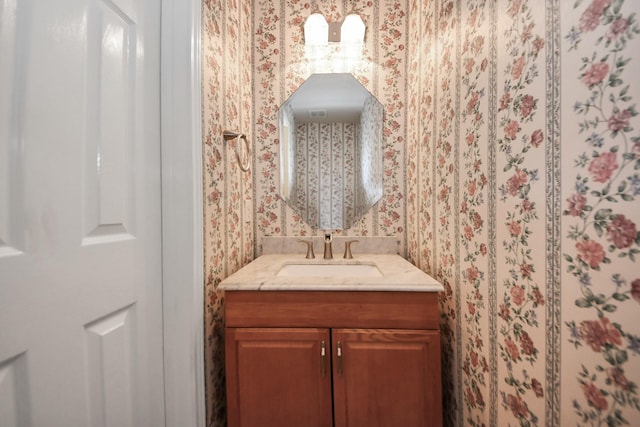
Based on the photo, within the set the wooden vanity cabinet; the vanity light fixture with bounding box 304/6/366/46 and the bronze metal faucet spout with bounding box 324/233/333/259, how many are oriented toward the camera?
3

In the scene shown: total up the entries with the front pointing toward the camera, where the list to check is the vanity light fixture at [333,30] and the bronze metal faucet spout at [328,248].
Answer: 2

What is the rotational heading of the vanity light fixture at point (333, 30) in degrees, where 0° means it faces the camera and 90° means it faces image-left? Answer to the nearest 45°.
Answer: approximately 0°

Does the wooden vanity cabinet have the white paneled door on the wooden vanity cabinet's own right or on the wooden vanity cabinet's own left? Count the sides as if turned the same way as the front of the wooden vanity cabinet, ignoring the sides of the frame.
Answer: on the wooden vanity cabinet's own right

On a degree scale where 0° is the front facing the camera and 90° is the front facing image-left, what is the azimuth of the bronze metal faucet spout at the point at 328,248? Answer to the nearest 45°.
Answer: approximately 0°

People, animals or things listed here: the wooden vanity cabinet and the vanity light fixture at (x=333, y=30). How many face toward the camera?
2
